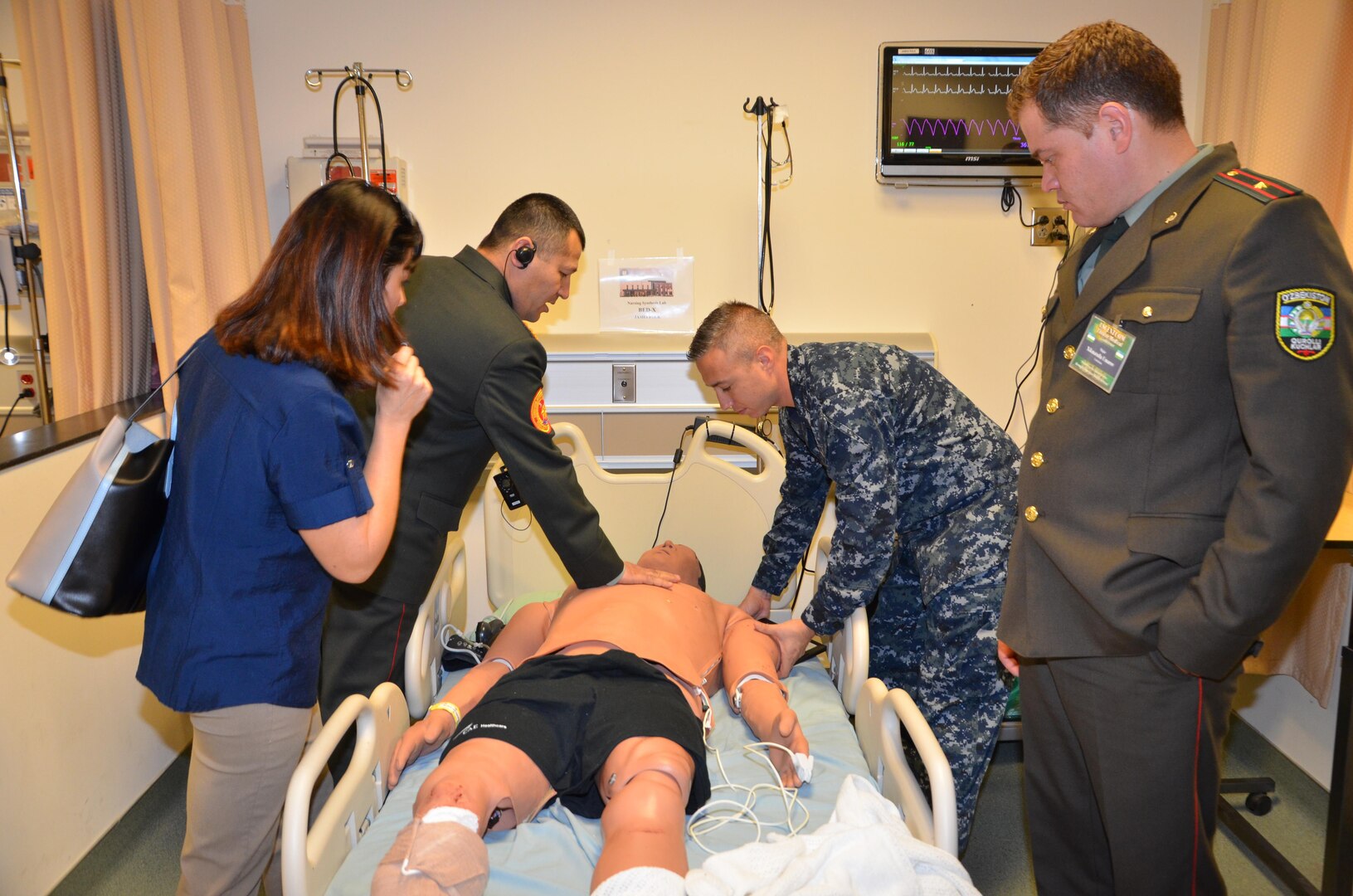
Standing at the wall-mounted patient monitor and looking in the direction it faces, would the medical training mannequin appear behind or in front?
in front

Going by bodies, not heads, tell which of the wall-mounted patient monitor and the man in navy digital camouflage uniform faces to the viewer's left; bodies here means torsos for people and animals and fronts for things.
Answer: the man in navy digital camouflage uniform

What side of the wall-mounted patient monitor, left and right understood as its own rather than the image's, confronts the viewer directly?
front

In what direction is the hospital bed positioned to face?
toward the camera

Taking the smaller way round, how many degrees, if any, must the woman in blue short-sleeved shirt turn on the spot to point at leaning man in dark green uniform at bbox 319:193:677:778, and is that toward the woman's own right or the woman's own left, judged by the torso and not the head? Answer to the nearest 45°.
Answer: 0° — they already face them

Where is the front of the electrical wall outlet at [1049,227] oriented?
toward the camera

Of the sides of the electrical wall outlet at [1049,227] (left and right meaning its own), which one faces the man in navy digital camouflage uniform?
front

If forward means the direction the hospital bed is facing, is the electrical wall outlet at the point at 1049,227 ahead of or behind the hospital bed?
behind

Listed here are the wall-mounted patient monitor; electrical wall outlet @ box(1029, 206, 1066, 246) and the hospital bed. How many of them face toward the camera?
3

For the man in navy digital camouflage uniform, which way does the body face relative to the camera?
to the viewer's left

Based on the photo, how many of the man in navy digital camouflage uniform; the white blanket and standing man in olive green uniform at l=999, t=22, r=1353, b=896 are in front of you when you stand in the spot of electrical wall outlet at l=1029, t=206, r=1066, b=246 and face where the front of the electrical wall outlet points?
3

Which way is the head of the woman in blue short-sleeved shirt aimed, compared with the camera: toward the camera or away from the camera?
away from the camera

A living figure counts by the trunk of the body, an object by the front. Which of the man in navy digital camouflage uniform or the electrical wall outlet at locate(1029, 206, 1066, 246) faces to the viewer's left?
the man in navy digital camouflage uniform
